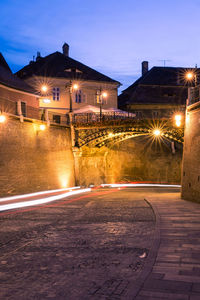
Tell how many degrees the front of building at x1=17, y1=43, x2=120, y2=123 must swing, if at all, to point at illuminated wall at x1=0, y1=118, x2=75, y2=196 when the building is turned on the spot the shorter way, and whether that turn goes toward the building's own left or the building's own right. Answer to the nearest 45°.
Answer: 0° — it already faces it

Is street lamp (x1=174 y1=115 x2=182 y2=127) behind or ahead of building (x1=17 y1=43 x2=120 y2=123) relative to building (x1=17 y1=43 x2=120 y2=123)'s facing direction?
ahead

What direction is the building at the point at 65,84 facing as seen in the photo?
toward the camera

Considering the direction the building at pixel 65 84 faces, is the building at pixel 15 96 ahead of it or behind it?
ahead

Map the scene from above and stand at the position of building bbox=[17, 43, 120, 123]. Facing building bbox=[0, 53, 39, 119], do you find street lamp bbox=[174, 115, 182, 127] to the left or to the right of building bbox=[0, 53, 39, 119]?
left
